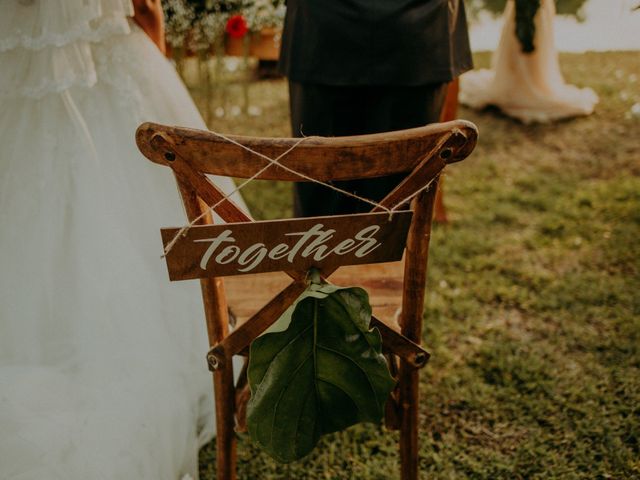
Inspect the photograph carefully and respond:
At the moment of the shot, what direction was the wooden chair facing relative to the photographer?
facing away from the viewer

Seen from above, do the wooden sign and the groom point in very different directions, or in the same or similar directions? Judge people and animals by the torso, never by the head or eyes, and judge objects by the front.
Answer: very different directions

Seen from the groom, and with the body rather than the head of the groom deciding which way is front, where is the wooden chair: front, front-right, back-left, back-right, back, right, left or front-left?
back

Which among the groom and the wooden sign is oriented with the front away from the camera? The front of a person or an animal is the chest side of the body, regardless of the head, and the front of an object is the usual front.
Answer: the groom

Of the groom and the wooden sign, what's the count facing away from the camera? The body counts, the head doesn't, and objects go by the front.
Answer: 1

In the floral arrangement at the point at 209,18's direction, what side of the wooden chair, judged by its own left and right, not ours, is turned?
front

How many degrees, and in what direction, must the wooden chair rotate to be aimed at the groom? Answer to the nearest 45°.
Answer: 0° — it already faces them

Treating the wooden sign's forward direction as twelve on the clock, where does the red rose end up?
The red rose is roughly at 6 o'clock from the wooden sign.

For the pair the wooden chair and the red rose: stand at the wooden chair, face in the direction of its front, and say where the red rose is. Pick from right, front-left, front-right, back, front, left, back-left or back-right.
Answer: front

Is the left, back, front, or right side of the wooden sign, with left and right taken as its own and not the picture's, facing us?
front

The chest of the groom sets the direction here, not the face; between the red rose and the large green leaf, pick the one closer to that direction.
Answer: the red rose
